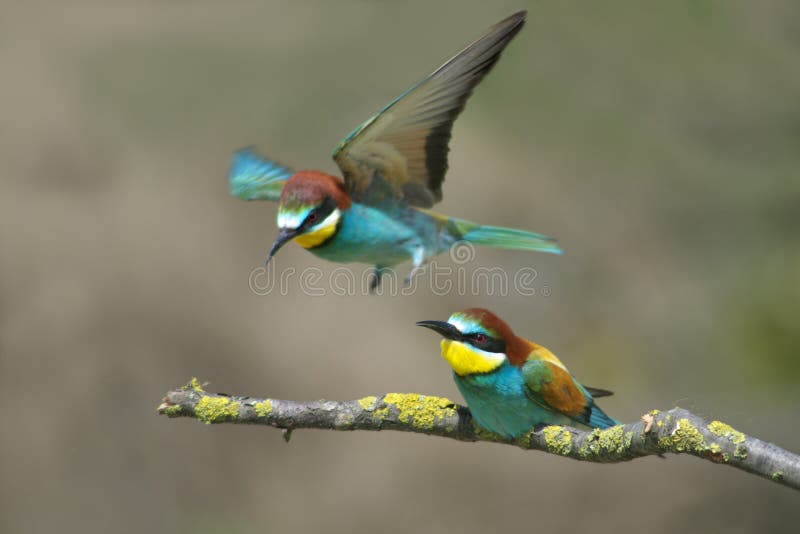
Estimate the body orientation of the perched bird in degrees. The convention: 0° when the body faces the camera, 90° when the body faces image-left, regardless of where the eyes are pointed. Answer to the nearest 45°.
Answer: approximately 45°

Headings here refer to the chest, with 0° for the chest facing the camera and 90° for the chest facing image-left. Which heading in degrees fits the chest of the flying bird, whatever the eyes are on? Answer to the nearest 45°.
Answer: approximately 45°
